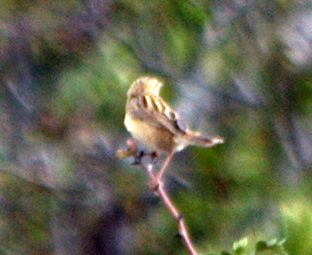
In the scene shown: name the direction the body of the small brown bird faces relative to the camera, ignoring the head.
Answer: to the viewer's left
